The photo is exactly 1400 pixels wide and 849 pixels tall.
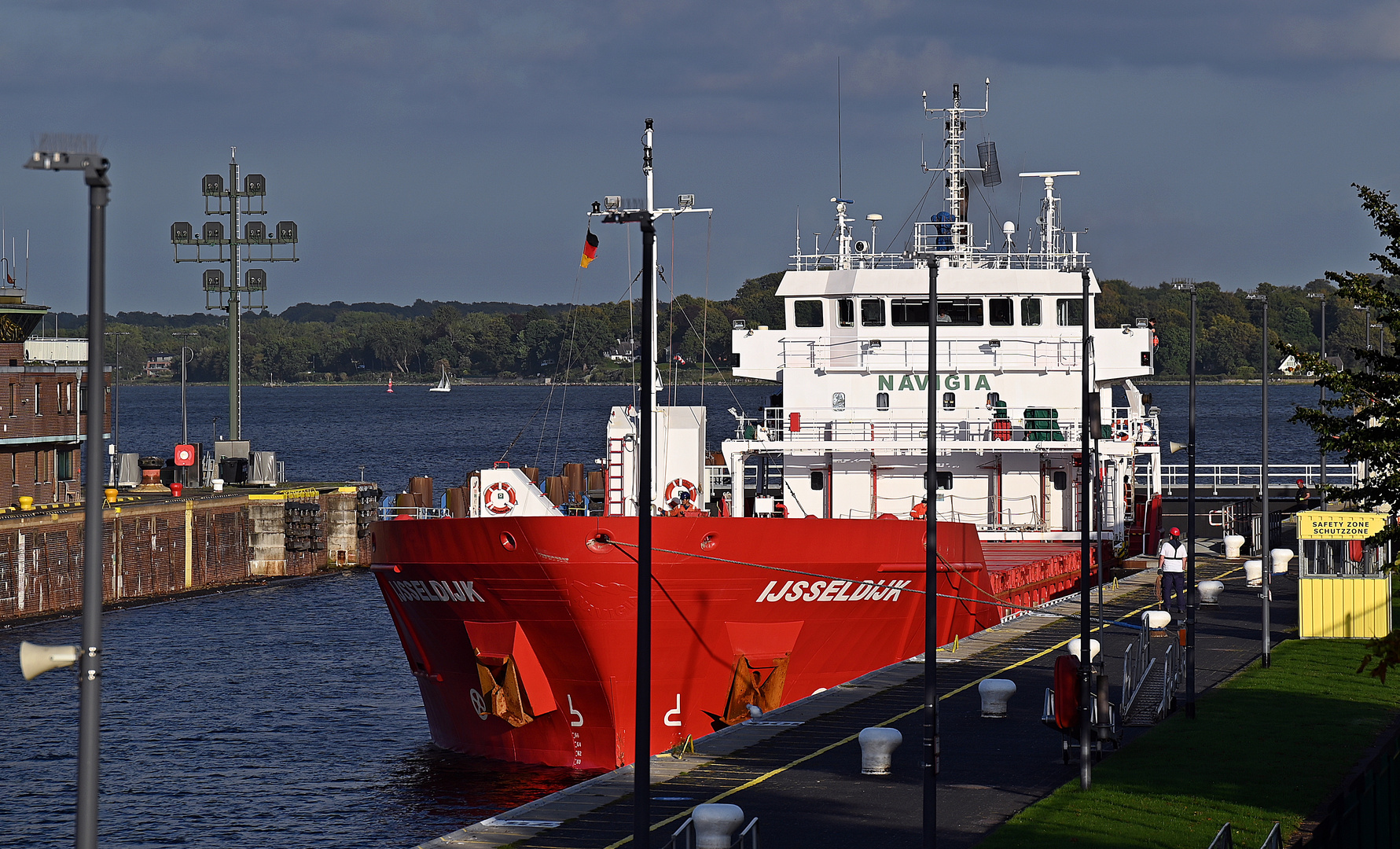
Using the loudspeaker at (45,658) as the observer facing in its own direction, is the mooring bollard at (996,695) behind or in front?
behind

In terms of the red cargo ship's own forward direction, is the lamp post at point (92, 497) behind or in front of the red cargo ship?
in front

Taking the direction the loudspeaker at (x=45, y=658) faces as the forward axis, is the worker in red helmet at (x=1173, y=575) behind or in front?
behind

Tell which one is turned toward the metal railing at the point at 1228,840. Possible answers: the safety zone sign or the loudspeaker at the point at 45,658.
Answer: the safety zone sign

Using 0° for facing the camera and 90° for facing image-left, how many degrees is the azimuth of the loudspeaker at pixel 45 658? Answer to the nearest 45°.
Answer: approximately 90°

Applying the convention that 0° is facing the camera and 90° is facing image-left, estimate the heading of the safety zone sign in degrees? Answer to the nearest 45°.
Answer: approximately 0°

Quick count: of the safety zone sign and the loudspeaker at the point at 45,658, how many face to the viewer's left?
1

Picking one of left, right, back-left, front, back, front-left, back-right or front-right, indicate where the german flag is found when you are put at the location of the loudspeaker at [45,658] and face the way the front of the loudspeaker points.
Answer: back-right

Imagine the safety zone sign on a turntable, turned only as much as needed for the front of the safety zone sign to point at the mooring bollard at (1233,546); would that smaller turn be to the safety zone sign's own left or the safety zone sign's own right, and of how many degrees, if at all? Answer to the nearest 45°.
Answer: approximately 180°

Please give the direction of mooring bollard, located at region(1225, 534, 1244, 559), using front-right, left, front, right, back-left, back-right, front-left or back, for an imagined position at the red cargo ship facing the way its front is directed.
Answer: back

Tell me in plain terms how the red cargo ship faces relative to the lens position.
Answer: facing the viewer and to the left of the viewer

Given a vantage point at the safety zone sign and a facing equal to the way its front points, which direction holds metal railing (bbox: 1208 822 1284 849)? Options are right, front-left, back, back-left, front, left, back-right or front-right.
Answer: front
